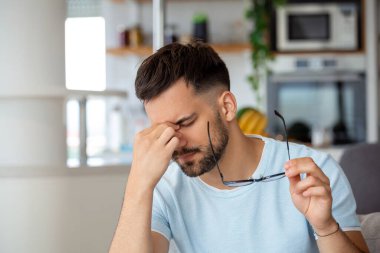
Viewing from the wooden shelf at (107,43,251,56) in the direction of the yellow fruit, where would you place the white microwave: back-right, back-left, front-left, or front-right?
front-left

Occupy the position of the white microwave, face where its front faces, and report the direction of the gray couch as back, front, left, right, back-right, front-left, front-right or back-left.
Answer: front

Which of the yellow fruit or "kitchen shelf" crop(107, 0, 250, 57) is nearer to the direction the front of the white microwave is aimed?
the yellow fruit

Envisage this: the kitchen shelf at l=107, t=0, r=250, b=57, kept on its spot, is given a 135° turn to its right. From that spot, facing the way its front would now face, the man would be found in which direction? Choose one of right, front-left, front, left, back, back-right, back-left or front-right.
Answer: back-left

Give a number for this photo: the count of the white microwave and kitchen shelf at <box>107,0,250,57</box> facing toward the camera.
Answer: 2

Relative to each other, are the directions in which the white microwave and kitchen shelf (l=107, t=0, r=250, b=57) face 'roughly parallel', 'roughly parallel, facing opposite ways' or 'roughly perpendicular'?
roughly parallel

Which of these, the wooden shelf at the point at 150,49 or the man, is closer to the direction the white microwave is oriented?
the man

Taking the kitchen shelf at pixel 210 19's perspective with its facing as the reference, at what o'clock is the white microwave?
The white microwave is roughly at 10 o'clock from the kitchen shelf.

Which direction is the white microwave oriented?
toward the camera

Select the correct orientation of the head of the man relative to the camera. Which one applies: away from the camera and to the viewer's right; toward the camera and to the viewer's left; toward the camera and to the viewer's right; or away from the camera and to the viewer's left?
toward the camera and to the viewer's left

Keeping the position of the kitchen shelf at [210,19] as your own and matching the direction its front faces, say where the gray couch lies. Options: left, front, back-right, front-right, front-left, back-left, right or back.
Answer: front

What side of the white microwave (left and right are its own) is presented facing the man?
front

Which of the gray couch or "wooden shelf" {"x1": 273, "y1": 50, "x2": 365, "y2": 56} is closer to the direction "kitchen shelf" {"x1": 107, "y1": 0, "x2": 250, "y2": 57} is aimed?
the gray couch
